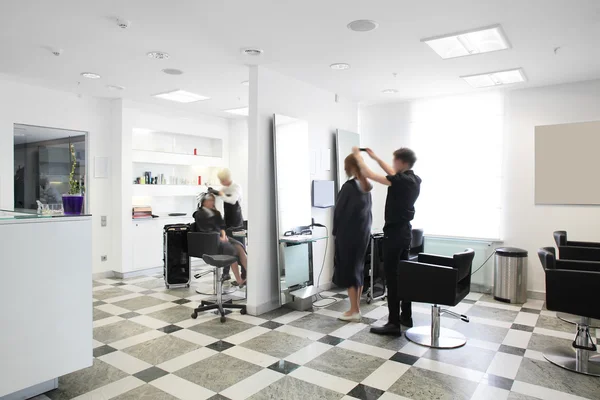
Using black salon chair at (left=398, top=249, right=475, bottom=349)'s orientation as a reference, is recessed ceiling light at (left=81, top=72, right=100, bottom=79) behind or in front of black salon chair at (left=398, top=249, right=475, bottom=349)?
in front

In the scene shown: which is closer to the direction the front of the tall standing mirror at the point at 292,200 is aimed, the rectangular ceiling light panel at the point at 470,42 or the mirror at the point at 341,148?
the rectangular ceiling light panel

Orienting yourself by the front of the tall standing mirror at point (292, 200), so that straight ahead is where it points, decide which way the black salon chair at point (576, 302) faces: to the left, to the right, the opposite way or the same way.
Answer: the same way

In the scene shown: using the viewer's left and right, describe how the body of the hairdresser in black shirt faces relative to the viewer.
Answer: facing to the left of the viewer

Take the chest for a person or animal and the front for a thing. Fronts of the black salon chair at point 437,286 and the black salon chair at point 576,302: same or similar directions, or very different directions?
very different directions

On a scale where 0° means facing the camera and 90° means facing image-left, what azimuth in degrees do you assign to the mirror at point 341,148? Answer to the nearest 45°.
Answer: approximately 315°

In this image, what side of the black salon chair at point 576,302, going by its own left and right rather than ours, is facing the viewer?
right

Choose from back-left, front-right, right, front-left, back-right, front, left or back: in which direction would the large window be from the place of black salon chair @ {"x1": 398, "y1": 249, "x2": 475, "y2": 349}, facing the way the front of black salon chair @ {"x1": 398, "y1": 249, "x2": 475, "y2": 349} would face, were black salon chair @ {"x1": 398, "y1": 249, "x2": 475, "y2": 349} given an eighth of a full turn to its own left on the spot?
back-right

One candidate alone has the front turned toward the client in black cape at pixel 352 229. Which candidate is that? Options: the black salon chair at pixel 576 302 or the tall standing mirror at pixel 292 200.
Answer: the tall standing mirror

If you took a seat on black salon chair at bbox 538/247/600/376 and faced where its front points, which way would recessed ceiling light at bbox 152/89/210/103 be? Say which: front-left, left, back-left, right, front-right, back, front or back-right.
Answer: back

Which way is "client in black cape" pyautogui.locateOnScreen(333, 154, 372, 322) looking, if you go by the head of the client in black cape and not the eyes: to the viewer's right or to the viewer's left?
to the viewer's left

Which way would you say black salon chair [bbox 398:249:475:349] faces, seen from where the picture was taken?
facing to the left of the viewer

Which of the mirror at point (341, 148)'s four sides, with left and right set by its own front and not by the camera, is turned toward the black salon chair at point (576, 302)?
front

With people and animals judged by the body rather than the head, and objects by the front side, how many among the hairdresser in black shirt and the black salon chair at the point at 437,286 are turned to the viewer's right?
0

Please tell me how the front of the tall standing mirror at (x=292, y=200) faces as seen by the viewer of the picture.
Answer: facing the viewer and to the right of the viewer
